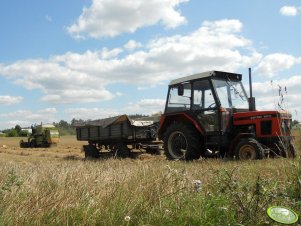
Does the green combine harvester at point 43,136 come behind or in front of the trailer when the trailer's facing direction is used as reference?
behind

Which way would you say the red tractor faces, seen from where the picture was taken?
facing the viewer and to the right of the viewer

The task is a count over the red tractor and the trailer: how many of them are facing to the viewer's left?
0

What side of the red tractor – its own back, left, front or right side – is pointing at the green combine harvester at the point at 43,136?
back

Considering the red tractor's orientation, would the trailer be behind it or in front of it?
behind

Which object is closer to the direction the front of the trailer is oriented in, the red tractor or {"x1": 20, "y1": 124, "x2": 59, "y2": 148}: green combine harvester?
the red tractor

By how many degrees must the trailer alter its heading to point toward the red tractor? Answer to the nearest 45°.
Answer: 0° — it already faces it
